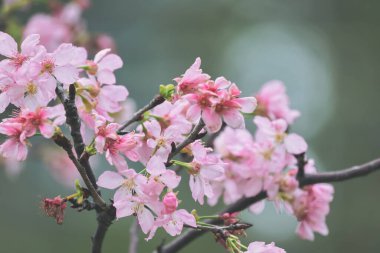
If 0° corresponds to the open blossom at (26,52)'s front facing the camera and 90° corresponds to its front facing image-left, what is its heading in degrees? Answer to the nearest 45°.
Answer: approximately 0°

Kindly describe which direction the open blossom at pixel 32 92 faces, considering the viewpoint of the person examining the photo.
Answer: facing the viewer
